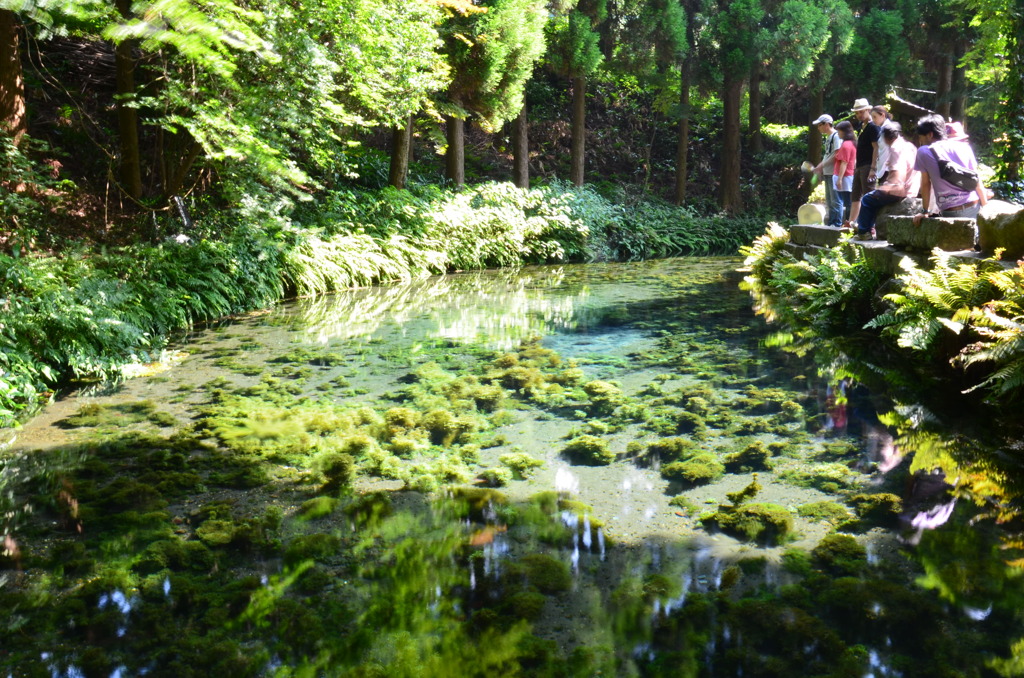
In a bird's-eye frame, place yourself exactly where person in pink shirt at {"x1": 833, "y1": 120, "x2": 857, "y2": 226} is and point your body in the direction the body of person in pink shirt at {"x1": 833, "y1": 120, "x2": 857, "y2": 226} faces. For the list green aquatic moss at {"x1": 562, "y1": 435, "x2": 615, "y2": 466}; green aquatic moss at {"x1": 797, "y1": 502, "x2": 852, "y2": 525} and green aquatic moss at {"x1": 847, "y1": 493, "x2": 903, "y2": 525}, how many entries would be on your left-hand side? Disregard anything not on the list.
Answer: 3

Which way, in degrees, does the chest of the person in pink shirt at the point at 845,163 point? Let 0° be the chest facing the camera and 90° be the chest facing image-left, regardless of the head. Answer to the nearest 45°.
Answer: approximately 90°

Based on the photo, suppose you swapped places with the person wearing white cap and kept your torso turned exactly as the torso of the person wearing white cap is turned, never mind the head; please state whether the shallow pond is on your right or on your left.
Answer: on your left

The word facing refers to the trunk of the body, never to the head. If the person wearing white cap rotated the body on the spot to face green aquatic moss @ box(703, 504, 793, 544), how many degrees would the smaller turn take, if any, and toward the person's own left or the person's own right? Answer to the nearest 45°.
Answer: approximately 90° to the person's own left

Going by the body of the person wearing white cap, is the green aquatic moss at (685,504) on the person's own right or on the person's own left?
on the person's own left

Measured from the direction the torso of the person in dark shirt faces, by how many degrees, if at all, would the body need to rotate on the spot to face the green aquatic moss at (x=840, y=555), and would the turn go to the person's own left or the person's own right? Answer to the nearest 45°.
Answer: approximately 45° to the person's own left

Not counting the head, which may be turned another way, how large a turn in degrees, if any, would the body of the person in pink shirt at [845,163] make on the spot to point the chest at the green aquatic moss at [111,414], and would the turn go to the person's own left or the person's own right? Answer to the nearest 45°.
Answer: approximately 45° to the person's own left

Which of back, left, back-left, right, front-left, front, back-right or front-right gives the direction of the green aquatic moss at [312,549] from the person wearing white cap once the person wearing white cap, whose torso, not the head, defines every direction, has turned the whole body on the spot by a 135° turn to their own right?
back-right

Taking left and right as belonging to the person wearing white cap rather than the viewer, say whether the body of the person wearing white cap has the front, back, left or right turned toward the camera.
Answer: left

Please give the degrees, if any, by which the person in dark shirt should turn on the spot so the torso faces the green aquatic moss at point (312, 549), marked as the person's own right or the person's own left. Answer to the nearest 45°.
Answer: approximately 45° to the person's own left
